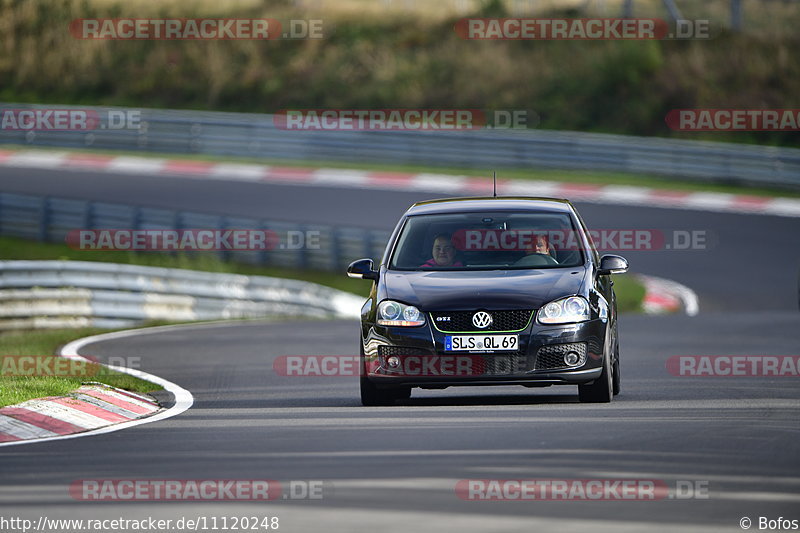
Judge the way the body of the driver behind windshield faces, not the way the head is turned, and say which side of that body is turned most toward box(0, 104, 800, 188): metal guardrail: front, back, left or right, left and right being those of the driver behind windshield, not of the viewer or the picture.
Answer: back

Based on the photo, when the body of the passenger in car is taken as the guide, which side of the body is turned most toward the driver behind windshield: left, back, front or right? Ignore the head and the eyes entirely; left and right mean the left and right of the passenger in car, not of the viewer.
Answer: left

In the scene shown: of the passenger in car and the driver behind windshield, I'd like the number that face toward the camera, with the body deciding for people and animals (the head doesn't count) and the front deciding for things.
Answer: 2

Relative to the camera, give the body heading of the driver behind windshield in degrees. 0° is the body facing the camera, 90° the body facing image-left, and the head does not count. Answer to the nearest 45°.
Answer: approximately 0°

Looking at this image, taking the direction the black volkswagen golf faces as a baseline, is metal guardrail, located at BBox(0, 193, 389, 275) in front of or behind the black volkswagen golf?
behind

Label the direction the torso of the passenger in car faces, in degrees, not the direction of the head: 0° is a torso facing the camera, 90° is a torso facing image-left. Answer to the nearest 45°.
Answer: approximately 0°

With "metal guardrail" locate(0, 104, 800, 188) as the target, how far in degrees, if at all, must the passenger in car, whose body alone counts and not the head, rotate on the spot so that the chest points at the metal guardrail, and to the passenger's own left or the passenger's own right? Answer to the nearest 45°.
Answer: approximately 180°

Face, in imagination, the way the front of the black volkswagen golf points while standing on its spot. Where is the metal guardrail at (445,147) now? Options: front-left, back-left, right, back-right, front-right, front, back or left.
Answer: back
